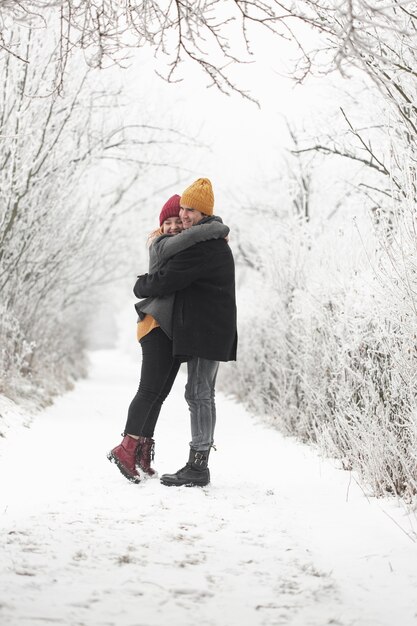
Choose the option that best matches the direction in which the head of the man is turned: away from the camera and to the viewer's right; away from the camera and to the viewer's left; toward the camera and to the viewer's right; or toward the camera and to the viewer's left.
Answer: toward the camera and to the viewer's left

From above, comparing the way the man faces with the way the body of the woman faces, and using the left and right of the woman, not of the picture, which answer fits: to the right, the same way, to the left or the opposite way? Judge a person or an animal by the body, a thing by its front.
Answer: the opposite way

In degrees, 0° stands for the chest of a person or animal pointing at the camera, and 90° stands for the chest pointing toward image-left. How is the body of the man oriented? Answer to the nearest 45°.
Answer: approximately 90°

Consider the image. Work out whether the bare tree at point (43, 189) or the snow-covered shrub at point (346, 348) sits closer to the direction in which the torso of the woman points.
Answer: the snow-covered shrub

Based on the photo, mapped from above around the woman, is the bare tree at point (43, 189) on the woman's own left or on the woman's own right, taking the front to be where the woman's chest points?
on the woman's own left

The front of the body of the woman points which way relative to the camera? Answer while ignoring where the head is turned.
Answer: to the viewer's right

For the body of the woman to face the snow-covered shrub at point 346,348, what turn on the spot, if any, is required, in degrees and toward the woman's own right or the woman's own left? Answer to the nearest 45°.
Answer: approximately 45° to the woman's own left

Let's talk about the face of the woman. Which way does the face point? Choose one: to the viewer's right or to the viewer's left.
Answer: to the viewer's right

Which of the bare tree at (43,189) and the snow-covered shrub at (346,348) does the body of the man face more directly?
the bare tree
